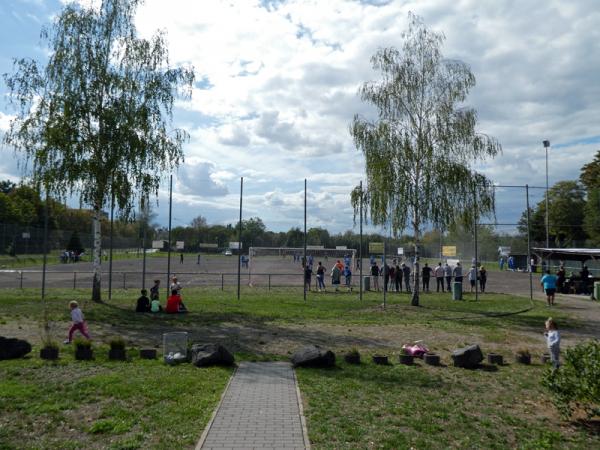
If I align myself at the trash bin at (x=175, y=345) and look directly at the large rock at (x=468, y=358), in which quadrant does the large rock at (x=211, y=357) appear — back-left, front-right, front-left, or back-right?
front-right

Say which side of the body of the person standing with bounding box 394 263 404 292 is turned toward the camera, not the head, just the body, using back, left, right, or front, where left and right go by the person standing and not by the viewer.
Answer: back

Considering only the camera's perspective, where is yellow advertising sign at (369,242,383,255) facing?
facing the viewer

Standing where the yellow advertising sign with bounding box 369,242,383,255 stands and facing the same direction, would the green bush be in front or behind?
in front

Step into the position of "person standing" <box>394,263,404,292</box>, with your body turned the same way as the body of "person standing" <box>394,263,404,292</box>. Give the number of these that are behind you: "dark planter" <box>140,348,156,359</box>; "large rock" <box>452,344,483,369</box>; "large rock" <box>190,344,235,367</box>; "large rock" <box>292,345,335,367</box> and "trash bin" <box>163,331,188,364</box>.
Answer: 5

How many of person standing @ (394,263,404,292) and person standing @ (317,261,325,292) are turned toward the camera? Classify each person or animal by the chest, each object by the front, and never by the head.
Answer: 0

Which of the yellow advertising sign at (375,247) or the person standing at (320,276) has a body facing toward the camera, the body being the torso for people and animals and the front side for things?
the yellow advertising sign

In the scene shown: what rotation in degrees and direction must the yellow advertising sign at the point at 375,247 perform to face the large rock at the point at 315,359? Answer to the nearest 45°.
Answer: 0° — it already faces it

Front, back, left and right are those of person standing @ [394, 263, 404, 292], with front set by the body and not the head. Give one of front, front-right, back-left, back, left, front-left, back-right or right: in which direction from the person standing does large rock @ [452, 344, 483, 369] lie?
back

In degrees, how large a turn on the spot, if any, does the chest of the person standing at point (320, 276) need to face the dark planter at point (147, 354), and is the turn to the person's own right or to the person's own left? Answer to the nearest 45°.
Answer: approximately 180°

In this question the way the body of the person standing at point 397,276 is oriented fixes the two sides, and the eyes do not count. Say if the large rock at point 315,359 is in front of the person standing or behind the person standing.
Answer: behind

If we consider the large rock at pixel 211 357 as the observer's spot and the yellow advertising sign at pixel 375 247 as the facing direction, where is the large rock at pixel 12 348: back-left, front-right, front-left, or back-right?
back-left

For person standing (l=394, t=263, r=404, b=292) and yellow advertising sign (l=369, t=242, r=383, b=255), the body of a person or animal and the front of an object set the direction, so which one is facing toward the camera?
the yellow advertising sign

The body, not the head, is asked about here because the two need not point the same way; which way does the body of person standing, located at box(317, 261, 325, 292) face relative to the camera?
away from the camera

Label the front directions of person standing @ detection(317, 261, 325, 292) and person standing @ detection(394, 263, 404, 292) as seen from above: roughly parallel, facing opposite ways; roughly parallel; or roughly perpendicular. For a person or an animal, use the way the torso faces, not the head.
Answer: roughly parallel

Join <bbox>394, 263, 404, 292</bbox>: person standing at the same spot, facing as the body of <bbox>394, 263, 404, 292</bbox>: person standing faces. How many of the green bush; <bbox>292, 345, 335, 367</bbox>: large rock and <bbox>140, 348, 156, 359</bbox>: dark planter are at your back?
3

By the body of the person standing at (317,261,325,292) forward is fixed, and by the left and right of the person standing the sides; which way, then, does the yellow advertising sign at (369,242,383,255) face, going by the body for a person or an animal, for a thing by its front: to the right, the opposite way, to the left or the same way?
the opposite way
